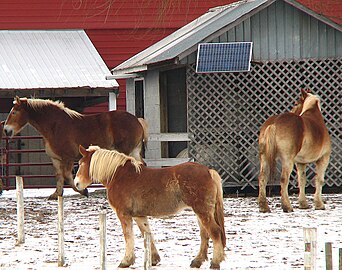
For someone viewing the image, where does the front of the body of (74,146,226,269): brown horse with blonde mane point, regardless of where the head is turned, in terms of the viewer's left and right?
facing to the left of the viewer

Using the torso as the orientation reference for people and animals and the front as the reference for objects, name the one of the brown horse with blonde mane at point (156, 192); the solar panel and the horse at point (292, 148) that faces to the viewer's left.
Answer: the brown horse with blonde mane

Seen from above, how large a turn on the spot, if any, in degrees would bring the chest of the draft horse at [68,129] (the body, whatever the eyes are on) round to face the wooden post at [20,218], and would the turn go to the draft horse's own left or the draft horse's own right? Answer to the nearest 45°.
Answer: approximately 90° to the draft horse's own left

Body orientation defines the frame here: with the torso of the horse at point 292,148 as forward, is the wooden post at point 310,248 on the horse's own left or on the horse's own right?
on the horse's own right

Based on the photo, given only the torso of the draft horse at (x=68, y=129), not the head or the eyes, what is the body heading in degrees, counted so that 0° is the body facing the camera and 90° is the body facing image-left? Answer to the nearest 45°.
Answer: approximately 90°

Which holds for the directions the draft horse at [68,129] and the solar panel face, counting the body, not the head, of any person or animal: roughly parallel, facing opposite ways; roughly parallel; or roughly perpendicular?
roughly perpendicular

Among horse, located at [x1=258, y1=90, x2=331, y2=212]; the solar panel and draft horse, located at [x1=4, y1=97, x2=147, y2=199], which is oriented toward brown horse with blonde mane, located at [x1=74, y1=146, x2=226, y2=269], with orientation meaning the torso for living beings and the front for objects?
the solar panel

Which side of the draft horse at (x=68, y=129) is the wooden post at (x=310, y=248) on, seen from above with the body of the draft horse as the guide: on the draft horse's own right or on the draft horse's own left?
on the draft horse's own left

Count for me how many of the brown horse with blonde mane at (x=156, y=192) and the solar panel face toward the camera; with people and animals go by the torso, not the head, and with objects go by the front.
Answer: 1

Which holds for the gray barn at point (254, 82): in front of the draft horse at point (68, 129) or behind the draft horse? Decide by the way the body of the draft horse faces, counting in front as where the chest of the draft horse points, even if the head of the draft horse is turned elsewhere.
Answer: behind

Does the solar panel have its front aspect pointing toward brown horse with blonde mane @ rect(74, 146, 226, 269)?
yes

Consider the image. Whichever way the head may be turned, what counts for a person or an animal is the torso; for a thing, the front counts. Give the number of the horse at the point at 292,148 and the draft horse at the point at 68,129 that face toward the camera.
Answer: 0
